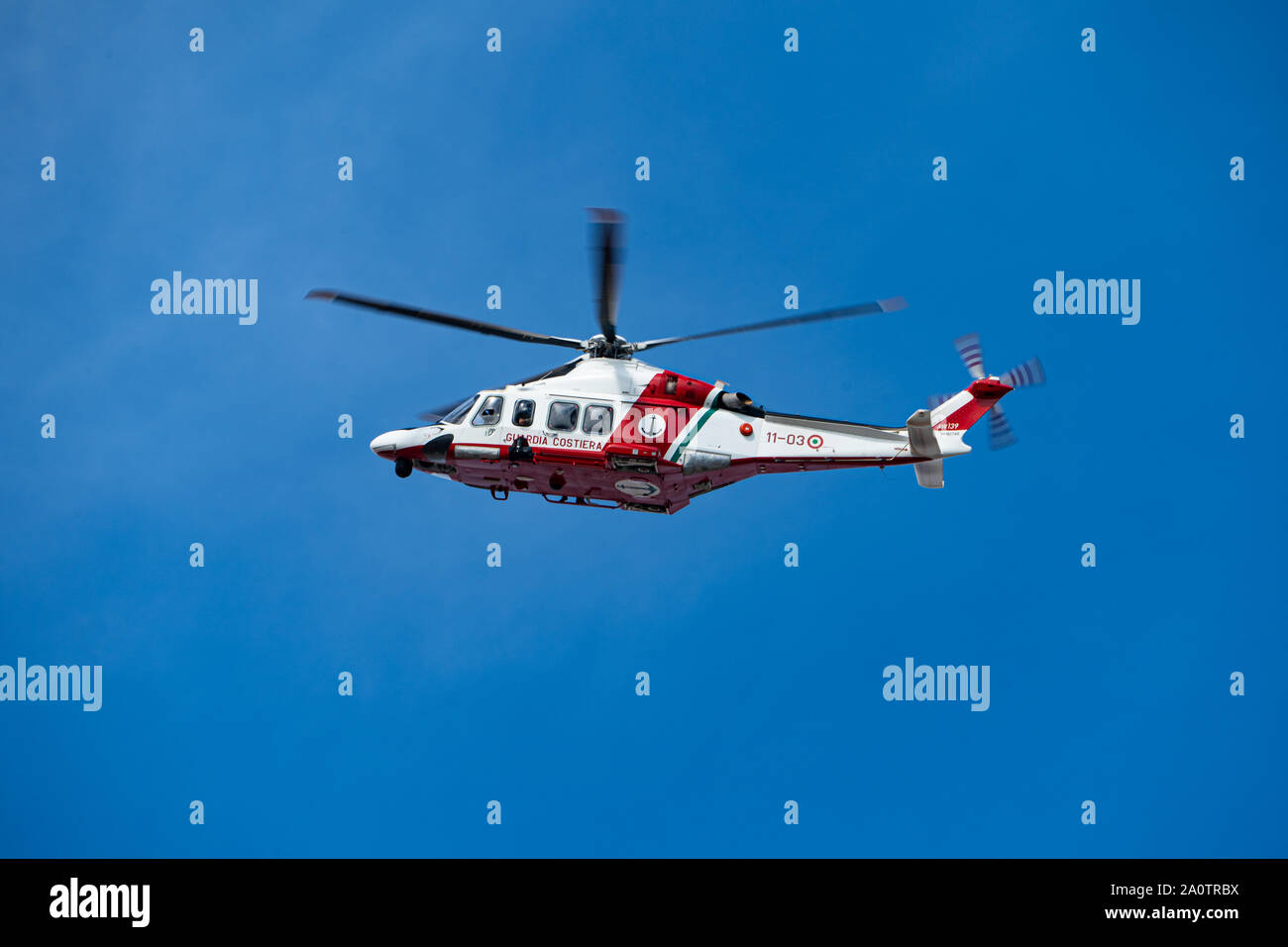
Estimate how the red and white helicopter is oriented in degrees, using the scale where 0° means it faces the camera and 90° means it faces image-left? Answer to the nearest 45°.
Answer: approximately 90°
